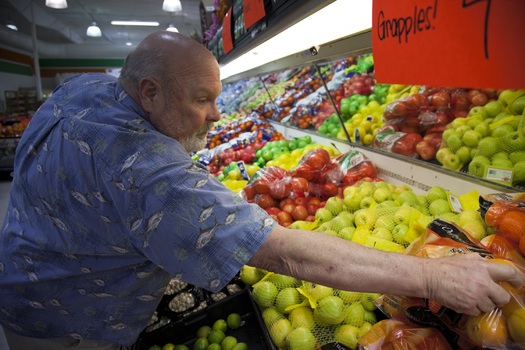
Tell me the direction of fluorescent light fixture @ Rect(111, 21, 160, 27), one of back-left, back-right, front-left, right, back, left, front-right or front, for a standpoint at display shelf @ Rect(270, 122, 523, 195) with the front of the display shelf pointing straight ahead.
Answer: right

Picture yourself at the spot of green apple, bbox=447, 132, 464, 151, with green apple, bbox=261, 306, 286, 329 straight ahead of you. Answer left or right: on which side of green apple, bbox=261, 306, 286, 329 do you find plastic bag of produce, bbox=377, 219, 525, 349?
left

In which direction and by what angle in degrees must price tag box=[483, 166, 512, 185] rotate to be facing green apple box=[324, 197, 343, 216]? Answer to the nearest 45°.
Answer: approximately 45° to its right

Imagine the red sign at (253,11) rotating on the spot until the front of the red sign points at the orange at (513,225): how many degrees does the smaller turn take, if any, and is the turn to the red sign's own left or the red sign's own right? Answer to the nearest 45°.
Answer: approximately 90° to the red sign's own left

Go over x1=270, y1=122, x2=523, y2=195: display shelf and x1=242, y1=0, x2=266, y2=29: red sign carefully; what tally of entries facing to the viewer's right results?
0

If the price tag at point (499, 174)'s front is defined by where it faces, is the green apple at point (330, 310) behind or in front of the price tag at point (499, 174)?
in front
